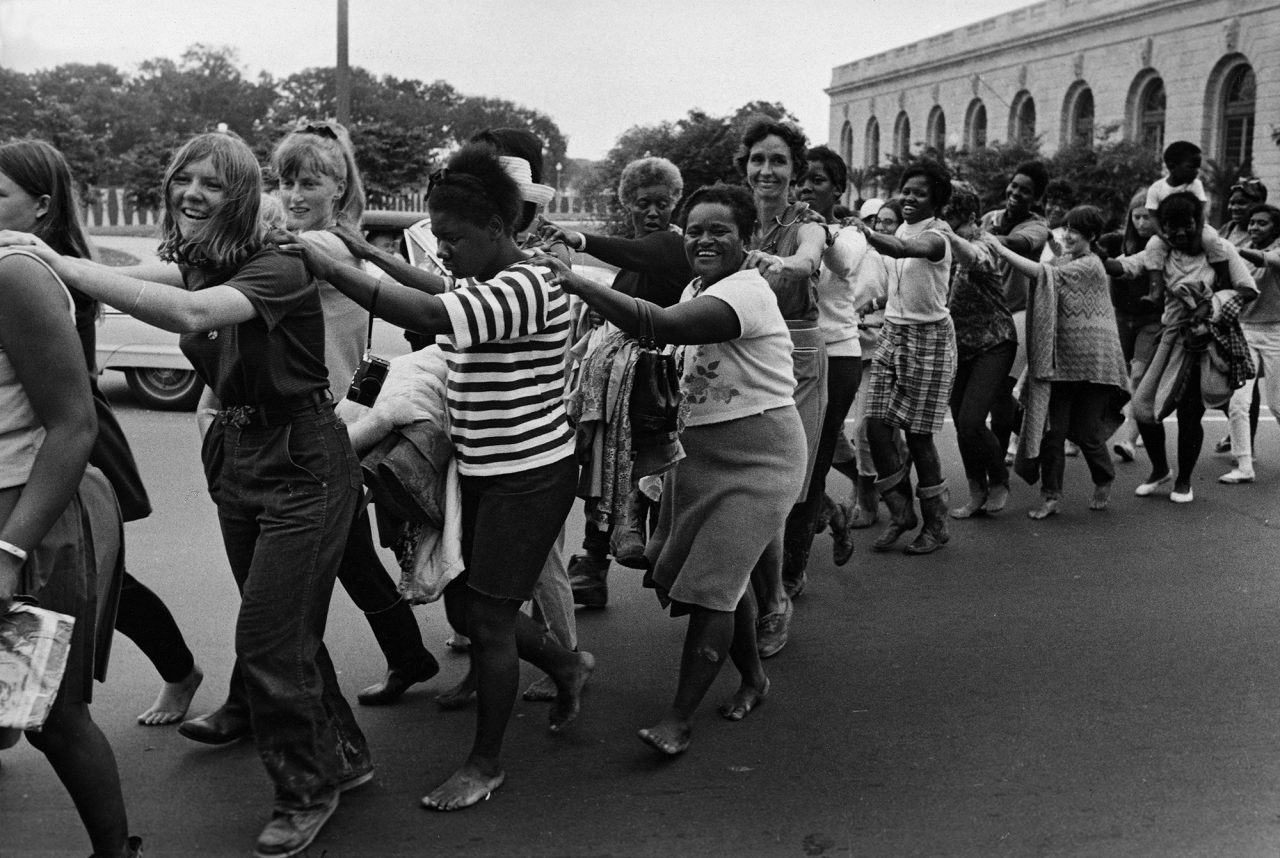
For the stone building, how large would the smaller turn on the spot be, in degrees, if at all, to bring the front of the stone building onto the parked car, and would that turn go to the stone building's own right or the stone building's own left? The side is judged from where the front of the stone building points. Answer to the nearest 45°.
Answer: approximately 45° to the stone building's own left

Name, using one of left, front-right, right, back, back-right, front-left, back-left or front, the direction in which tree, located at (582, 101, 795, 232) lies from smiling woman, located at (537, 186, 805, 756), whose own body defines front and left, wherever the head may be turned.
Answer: back-right

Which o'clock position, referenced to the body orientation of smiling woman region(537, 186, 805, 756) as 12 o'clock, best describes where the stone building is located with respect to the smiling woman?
The stone building is roughly at 5 o'clock from the smiling woman.

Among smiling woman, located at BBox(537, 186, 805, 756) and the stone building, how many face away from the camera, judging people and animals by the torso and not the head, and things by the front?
0

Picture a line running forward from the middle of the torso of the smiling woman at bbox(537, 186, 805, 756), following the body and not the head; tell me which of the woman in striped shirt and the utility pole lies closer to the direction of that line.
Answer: the woman in striped shirt

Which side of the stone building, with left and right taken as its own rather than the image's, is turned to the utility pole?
front

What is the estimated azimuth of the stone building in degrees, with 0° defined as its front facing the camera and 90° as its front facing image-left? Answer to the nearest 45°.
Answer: approximately 45°

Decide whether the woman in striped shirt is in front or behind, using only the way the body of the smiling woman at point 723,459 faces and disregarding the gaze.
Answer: in front

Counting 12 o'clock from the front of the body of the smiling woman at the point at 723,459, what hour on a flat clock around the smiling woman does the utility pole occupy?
The utility pole is roughly at 4 o'clock from the smiling woman.

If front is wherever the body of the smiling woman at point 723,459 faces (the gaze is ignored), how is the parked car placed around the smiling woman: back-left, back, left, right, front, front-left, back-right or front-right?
right

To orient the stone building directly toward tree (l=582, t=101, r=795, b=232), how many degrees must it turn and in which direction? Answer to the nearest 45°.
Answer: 0° — it already faces it

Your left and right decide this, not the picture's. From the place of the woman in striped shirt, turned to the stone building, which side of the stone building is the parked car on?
left

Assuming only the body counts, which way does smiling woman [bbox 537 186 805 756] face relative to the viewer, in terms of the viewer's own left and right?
facing the viewer and to the left of the viewer

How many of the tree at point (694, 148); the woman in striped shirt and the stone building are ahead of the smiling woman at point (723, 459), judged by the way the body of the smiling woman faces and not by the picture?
1
